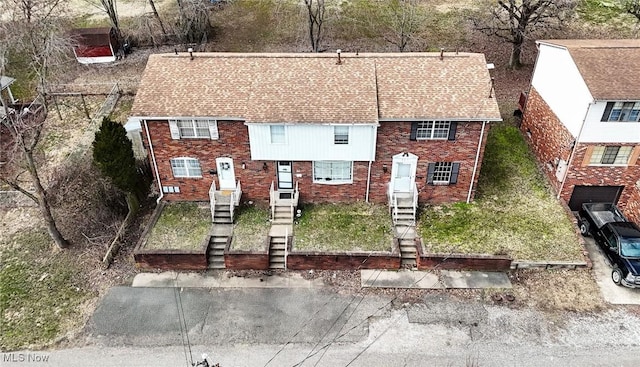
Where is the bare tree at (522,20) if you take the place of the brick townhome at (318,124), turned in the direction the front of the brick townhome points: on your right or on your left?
on your left

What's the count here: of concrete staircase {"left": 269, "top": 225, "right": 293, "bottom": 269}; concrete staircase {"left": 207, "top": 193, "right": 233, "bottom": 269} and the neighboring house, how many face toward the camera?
3

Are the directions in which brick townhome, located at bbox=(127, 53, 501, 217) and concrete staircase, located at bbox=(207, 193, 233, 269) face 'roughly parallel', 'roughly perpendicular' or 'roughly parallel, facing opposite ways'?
roughly parallel

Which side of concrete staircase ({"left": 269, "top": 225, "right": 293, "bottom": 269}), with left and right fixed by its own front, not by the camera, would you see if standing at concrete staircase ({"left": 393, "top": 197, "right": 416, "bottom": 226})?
left

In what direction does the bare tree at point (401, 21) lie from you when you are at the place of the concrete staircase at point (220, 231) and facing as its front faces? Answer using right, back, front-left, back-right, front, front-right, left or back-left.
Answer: back-left

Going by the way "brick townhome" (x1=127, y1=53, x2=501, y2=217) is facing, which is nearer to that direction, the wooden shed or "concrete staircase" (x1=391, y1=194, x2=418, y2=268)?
the concrete staircase

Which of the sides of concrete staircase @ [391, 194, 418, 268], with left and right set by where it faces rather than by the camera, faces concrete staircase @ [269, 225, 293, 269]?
right

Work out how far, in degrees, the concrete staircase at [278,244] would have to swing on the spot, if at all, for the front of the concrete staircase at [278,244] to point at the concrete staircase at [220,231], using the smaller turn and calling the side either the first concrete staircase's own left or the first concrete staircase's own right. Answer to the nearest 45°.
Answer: approximately 135° to the first concrete staircase's own right

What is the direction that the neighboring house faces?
toward the camera

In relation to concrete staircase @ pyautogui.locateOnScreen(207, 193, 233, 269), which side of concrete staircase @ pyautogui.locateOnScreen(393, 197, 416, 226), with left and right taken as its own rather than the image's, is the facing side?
right

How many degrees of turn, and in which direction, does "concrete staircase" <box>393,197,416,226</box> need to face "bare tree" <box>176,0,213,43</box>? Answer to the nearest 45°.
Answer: approximately 135° to its right

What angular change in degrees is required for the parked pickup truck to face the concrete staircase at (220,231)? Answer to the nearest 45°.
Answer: approximately 90° to its right

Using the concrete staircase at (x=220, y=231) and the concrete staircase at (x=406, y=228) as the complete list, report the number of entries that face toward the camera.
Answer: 2

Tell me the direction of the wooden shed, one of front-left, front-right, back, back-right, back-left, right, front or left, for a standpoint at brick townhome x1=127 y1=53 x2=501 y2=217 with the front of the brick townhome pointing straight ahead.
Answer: back-right

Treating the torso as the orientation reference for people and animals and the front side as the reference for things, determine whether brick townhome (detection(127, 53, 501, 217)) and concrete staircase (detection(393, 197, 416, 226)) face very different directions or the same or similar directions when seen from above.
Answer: same or similar directions

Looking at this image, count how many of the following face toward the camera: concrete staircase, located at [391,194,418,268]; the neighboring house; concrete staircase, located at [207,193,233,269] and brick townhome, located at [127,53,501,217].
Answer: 4

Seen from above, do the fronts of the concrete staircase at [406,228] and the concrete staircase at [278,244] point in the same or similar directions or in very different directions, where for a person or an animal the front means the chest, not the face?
same or similar directions
